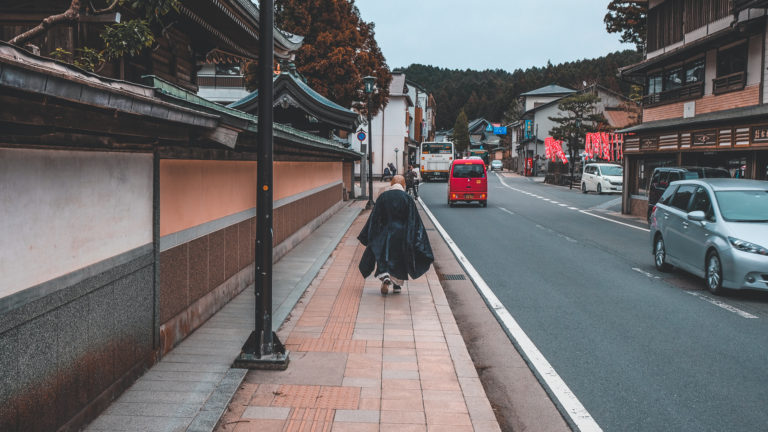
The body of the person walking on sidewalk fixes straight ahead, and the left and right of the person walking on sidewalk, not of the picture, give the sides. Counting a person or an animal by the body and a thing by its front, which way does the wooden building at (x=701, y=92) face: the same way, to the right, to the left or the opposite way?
to the left

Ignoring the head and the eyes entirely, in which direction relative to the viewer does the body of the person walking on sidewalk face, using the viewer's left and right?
facing away from the viewer

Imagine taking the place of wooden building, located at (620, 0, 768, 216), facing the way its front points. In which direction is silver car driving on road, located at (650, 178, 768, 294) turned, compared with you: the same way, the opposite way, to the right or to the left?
to the left

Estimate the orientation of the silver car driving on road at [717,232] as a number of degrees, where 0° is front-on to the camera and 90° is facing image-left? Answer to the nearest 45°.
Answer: approximately 315°

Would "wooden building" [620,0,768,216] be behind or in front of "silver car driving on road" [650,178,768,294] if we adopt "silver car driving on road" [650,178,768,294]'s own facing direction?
behind

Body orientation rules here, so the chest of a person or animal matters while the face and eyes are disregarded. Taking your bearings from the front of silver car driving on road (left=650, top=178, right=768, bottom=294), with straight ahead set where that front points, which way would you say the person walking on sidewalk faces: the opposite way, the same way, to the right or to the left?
the opposite way

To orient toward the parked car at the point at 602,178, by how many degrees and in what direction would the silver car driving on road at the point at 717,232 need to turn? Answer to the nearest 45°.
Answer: approximately 135° to its left

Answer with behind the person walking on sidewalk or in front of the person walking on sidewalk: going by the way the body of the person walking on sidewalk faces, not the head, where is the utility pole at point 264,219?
behind

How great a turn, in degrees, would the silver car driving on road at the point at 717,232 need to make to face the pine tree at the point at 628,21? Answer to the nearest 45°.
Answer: approximately 135° to its left

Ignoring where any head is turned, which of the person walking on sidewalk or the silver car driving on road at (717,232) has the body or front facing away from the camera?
the person walking on sidewalk

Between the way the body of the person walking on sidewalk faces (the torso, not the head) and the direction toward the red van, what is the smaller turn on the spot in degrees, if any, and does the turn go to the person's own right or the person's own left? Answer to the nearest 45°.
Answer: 0° — they already face it
